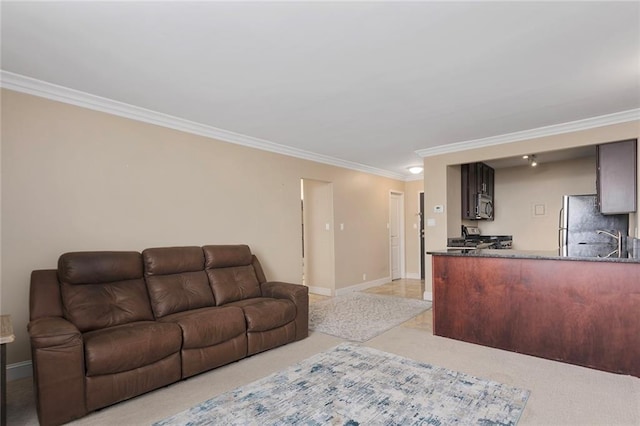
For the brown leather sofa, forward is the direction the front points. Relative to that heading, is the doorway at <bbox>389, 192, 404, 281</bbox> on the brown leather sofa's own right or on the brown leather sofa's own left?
on the brown leather sofa's own left

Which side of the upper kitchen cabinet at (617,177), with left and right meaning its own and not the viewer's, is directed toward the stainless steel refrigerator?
right

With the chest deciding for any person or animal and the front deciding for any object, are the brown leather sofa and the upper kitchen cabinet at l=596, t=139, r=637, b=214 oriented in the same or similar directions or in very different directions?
very different directions

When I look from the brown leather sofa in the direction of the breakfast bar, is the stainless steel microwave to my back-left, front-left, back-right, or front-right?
front-left
